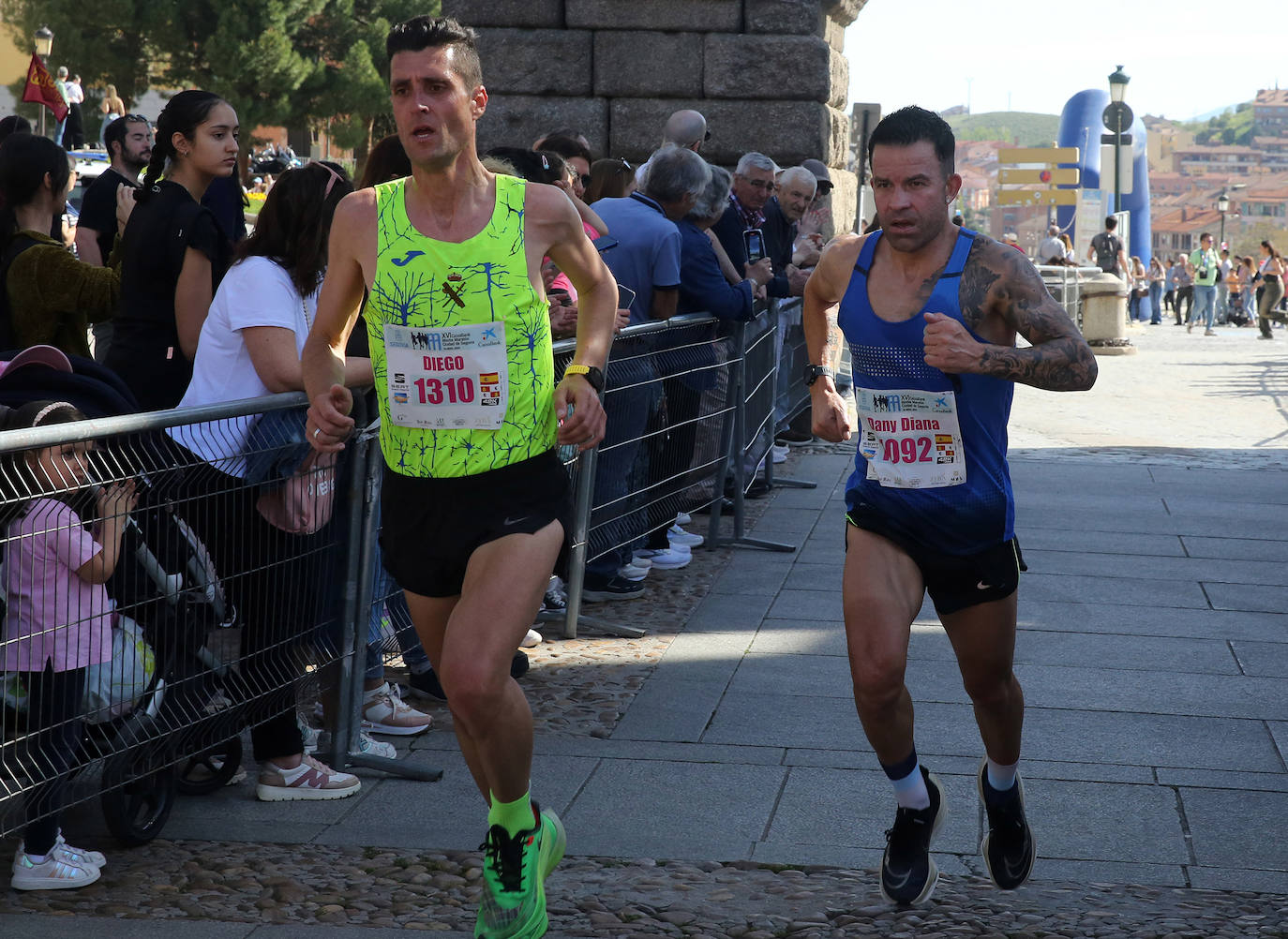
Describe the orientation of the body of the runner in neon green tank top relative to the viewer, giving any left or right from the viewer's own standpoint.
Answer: facing the viewer

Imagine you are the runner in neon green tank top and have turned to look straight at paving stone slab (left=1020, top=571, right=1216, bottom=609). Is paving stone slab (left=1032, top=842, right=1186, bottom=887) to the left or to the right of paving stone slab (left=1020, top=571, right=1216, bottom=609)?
right

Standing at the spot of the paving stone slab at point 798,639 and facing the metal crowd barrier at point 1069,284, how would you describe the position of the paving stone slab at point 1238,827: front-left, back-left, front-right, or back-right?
back-right

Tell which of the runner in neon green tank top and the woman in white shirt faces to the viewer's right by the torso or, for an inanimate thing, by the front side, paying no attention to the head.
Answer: the woman in white shirt

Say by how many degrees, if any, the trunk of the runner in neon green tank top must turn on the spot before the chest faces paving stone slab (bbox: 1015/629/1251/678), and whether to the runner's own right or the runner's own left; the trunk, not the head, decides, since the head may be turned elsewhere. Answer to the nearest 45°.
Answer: approximately 135° to the runner's own left

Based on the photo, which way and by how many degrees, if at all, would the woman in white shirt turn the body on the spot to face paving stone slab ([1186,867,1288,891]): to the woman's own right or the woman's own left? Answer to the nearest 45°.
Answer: approximately 45° to the woman's own right

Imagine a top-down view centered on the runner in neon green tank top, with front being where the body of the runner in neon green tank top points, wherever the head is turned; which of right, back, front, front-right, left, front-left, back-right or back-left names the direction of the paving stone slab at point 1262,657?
back-left

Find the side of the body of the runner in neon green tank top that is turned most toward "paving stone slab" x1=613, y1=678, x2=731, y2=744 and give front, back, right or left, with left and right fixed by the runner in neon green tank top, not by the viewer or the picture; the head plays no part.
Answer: back

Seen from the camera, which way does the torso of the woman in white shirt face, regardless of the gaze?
to the viewer's right

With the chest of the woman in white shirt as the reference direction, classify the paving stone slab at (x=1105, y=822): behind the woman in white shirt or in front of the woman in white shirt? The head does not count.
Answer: in front

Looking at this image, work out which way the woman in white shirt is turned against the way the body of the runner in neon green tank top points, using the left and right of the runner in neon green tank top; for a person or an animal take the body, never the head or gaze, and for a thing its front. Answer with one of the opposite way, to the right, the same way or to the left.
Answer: to the left

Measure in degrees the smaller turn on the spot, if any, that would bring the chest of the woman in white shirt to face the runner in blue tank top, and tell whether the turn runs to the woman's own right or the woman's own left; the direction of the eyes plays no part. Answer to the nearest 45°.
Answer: approximately 45° to the woman's own right

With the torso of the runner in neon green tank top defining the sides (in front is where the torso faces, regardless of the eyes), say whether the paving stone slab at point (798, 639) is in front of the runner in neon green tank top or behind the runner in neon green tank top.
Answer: behind

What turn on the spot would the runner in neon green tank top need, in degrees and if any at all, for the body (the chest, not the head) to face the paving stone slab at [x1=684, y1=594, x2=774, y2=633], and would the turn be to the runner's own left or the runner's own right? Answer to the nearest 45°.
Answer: approximately 180°

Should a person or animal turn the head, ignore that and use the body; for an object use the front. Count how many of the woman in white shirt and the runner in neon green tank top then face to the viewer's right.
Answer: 1

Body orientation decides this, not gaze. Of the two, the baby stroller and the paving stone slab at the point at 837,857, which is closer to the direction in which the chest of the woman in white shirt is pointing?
the paving stone slab

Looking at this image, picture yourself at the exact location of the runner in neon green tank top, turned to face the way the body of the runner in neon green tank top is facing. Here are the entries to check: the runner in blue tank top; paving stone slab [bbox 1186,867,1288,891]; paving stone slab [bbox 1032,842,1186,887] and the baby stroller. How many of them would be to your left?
3
